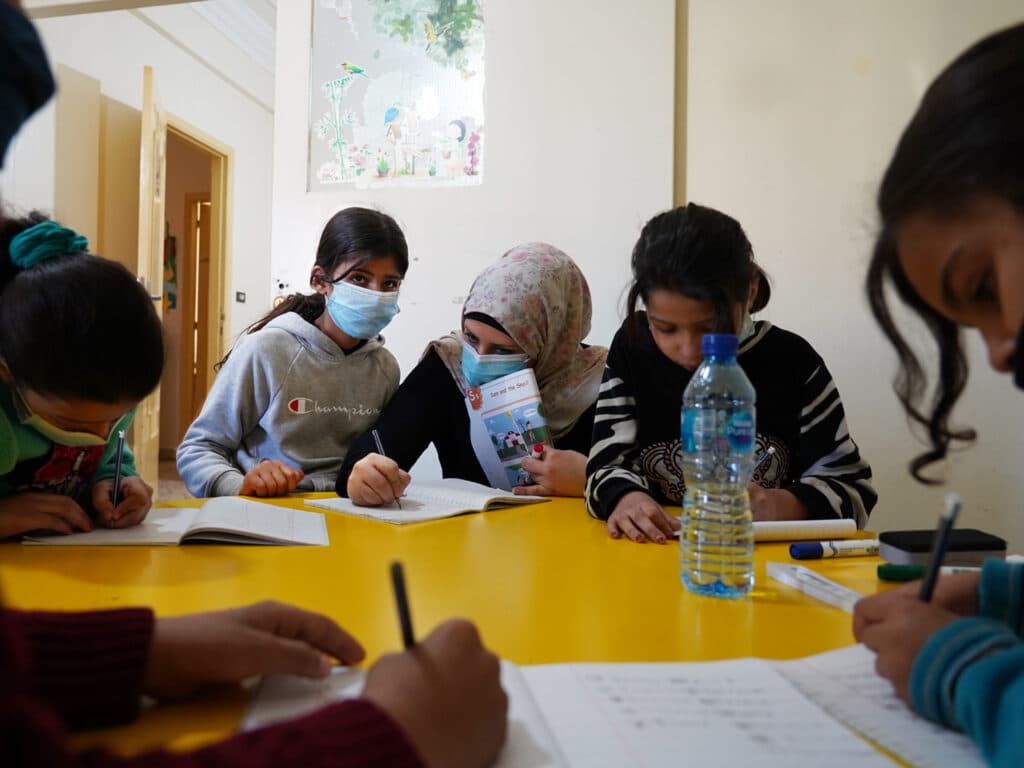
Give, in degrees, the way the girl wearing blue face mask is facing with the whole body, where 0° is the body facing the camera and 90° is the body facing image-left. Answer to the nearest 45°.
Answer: approximately 315°

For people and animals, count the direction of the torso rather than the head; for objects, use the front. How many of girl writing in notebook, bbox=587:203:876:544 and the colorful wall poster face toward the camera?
2

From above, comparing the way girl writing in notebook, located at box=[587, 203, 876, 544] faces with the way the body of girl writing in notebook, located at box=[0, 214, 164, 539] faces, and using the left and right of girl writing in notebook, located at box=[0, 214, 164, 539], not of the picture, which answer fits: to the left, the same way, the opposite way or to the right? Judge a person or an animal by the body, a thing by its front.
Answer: to the right

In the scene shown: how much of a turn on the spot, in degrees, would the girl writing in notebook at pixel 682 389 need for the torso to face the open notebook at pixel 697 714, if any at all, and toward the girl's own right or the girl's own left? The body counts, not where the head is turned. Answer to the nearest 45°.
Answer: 0° — they already face it

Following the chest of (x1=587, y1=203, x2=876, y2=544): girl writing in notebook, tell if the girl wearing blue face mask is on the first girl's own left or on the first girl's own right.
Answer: on the first girl's own right

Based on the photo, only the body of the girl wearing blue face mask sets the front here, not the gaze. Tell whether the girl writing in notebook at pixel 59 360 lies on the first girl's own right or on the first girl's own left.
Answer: on the first girl's own right

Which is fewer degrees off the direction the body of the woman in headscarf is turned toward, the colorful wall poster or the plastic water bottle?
the plastic water bottle

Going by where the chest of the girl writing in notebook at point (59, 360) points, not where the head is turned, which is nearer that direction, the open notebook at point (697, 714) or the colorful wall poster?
the open notebook
